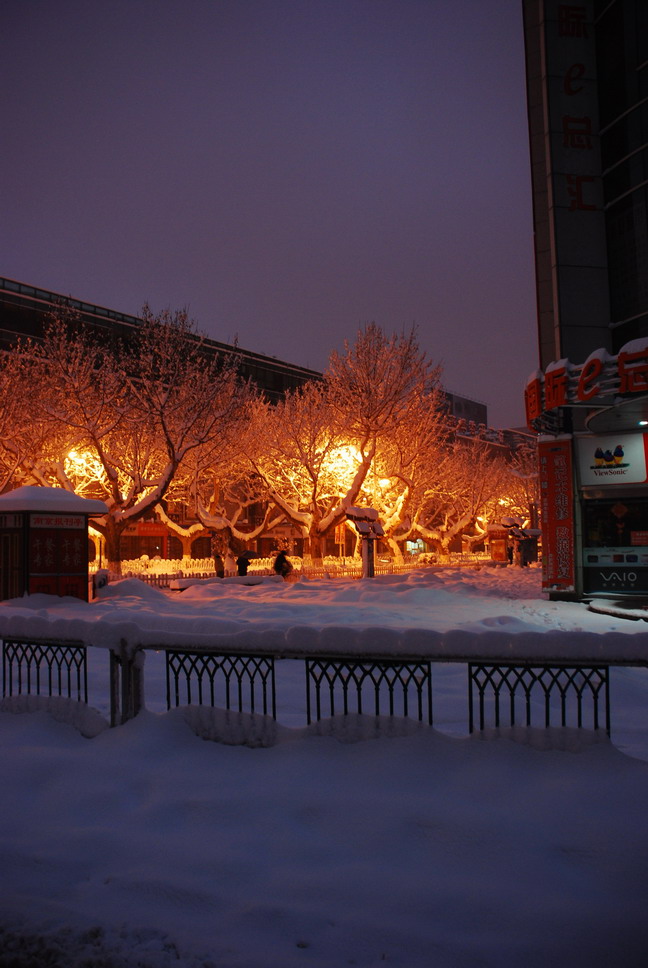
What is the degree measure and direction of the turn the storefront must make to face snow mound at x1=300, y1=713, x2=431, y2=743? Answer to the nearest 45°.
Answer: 0° — it already faces it

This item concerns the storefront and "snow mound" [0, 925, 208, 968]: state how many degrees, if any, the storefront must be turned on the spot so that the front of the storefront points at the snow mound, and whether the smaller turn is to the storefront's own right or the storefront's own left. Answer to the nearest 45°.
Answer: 0° — it already faces it

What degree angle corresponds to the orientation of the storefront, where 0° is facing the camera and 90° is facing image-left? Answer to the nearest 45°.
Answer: approximately 0°

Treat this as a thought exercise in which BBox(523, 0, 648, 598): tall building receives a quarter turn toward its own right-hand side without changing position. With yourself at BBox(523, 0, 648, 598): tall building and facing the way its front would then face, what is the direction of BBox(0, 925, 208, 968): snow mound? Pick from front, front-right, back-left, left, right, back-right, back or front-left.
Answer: back-left

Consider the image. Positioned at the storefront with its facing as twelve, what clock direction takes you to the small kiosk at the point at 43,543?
The small kiosk is roughly at 2 o'clock from the storefront.

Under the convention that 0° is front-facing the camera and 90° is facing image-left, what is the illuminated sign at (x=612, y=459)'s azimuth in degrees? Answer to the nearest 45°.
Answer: approximately 0°

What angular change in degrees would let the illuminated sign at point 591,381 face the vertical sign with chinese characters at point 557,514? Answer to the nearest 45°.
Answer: approximately 135° to its right

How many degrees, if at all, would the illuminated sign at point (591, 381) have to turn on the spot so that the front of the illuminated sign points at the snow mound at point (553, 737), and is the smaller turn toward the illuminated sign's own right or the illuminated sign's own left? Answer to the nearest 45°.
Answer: approximately 45° to the illuminated sign's own left

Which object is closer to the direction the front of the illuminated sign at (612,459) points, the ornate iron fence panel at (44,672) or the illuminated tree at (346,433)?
the ornate iron fence panel

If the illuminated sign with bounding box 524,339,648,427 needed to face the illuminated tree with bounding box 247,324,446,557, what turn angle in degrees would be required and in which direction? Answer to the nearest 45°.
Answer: approximately 90° to its right

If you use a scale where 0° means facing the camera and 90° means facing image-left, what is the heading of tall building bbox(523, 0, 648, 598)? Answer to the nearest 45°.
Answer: approximately 45°
